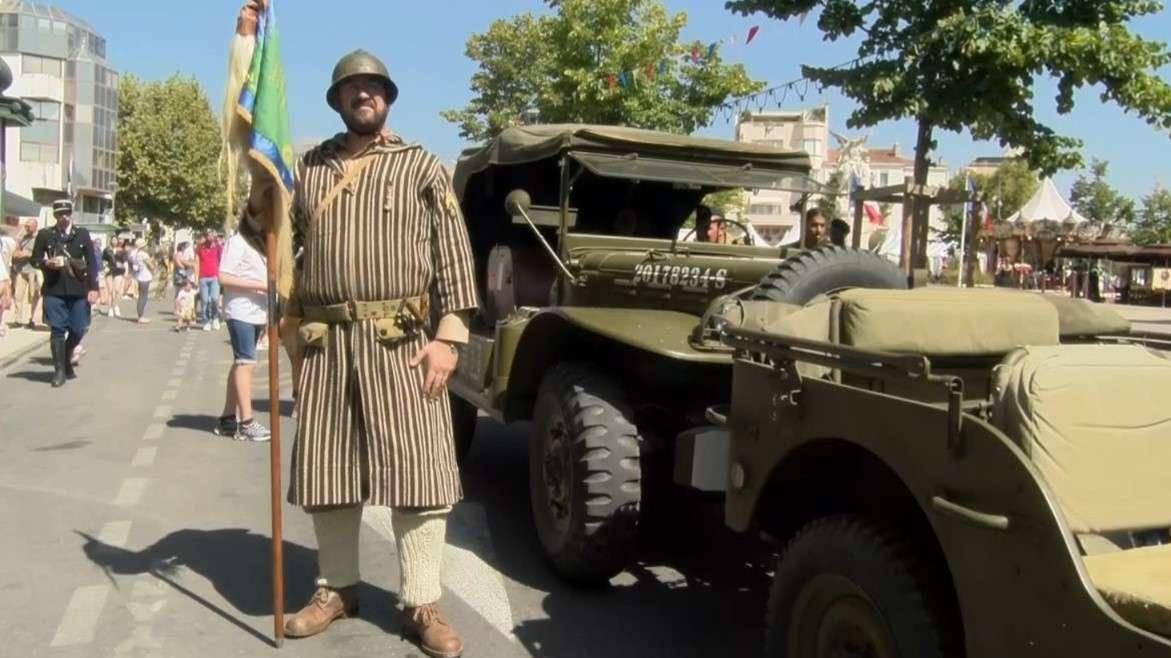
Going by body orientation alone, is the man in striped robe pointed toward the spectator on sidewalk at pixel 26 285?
no

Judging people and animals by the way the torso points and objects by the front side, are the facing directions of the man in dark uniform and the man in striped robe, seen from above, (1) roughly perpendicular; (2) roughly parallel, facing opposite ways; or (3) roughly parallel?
roughly parallel

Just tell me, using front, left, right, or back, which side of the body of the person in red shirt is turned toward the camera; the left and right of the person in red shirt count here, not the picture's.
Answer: front

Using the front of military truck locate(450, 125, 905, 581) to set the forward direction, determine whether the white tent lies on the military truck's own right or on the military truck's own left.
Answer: on the military truck's own left

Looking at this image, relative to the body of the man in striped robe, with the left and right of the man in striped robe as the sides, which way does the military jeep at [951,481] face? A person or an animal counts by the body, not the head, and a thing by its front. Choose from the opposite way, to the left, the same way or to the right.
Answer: the same way

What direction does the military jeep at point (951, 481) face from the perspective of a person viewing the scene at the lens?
facing the viewer and to the right of the viewer

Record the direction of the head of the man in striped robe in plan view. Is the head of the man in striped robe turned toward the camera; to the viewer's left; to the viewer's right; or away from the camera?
toward the camera

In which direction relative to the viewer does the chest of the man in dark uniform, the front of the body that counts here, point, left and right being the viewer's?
facing the viewer

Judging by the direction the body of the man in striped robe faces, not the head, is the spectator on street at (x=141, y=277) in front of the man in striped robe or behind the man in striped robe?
behind

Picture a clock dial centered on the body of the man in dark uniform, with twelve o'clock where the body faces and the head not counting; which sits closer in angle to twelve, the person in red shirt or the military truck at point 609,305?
the military truck

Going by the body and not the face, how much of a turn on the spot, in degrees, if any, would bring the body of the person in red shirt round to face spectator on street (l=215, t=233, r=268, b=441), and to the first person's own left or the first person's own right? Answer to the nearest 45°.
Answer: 0° — they already face them

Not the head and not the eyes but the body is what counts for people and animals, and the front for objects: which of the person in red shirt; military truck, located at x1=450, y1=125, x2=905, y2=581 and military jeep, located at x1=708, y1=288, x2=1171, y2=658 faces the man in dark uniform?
the person in red shirt
